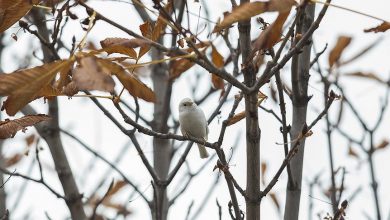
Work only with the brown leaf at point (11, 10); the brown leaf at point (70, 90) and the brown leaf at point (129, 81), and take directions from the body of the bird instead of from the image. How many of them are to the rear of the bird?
0

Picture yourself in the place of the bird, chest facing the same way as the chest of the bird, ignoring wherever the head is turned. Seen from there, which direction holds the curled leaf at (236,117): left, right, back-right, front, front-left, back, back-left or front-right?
front-left

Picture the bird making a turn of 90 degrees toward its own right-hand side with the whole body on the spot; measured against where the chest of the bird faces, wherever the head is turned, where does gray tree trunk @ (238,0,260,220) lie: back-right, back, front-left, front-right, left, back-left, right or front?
back-left

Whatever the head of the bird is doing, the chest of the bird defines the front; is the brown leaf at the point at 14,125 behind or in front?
in front

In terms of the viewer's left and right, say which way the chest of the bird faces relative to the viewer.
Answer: facing the viewer and to the left of the viewer

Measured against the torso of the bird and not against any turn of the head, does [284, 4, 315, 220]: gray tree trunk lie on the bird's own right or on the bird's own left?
on the bird's own left

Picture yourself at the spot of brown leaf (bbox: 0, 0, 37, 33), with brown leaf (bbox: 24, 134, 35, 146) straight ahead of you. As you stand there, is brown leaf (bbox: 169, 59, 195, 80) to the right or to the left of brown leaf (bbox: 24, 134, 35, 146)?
right

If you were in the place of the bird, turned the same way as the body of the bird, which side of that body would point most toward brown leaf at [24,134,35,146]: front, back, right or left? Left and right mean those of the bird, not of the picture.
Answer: right

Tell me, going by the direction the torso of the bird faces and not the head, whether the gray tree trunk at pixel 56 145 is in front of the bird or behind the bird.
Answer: in front

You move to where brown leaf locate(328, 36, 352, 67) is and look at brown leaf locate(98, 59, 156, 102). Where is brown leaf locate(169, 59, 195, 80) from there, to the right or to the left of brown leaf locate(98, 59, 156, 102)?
right
